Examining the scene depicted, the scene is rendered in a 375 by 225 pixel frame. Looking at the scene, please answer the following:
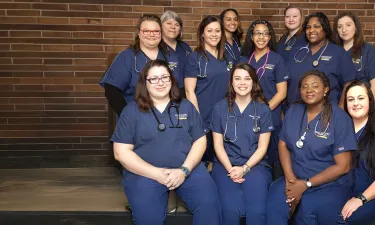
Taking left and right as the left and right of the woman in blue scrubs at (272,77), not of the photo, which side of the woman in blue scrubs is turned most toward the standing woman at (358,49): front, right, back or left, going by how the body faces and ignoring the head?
left

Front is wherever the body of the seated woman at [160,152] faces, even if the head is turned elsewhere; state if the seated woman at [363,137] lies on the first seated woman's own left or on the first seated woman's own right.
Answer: on the first seated woman's own left

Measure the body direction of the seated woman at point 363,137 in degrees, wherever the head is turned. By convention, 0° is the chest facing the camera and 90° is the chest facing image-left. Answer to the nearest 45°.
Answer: approximately 45°

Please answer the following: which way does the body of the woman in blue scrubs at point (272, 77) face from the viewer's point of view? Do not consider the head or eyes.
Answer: toward the camera

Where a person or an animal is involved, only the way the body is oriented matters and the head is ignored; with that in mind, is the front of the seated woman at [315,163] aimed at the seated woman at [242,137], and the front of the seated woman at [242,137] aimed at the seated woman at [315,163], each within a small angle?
no

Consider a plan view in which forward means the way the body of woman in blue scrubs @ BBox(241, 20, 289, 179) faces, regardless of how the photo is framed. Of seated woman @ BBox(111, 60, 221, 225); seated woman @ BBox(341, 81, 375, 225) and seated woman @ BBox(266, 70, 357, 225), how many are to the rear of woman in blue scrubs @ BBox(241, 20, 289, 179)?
0

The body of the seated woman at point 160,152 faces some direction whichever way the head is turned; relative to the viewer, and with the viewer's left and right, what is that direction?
facing the viewer

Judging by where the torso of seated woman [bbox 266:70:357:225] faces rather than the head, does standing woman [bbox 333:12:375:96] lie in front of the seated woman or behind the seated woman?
behind

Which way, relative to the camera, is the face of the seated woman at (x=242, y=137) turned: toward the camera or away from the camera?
toward the camera

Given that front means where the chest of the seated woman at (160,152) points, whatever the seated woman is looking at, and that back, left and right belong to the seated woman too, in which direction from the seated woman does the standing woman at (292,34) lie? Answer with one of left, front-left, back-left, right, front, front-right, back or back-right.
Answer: back-left

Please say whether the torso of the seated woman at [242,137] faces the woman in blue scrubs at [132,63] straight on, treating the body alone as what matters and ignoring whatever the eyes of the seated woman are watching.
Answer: no

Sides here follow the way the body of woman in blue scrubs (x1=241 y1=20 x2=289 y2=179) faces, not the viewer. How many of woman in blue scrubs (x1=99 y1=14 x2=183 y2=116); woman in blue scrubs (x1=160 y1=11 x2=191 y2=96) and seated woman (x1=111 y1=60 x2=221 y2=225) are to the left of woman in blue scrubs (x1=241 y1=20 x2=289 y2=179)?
0

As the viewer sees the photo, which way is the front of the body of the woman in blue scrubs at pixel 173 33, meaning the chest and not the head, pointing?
toward the camera

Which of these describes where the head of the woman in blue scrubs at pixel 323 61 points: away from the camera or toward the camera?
toward the camera

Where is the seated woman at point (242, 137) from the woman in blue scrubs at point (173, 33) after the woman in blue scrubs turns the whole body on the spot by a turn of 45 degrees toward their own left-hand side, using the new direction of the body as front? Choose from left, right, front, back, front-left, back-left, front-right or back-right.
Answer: front

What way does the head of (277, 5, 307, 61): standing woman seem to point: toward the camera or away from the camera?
toward the camera

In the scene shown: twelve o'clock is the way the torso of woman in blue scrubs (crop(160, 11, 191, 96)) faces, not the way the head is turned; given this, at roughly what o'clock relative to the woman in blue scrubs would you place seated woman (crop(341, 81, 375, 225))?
The seated woman is roughly at 10 o'clock from the woman in blue scrubs.

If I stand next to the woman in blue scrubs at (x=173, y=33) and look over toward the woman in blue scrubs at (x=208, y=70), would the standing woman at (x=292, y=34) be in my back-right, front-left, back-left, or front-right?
front-left

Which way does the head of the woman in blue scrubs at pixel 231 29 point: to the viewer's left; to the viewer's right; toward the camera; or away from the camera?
toward the camera
